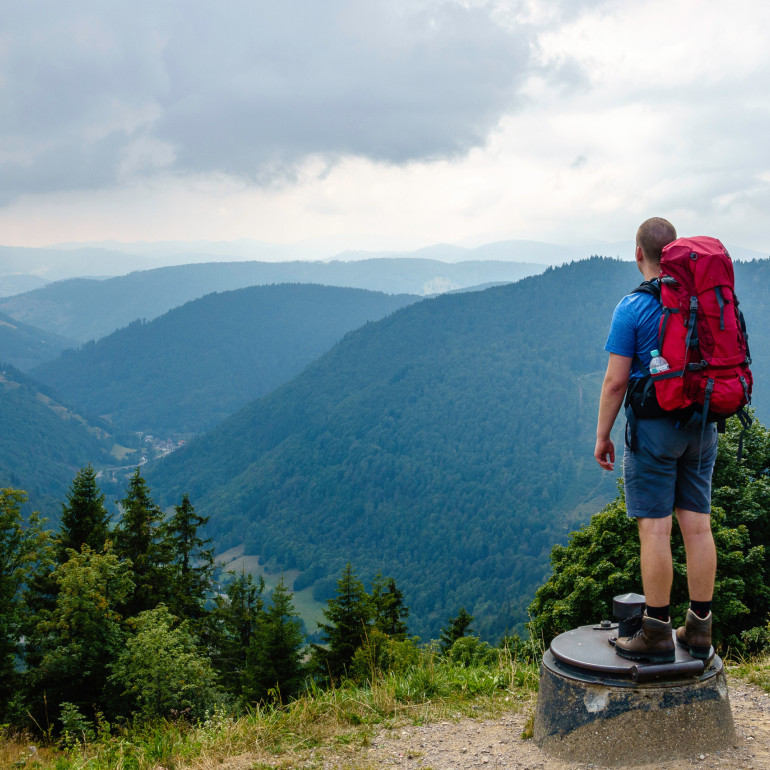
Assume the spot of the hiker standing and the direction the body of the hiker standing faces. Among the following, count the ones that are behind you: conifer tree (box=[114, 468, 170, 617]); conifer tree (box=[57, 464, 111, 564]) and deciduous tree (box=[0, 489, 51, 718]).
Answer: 0

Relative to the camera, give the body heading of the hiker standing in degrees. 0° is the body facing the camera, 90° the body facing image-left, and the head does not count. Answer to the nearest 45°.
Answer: approximately 135°

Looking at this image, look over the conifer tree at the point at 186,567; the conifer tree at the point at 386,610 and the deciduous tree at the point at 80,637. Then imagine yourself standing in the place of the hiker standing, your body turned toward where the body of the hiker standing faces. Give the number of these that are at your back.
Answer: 0

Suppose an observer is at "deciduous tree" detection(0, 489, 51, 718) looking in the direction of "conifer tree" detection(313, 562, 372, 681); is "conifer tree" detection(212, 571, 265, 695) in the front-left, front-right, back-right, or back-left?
front-left

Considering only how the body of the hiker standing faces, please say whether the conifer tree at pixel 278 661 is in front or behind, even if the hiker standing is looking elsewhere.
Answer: in front

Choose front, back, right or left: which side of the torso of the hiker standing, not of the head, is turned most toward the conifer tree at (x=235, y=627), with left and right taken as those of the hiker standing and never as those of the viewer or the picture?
front

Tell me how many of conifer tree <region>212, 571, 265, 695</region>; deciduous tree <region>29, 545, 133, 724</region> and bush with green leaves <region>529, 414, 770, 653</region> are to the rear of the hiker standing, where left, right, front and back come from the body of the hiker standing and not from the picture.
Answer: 0

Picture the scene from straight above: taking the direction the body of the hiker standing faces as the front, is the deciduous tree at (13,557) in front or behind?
in front
